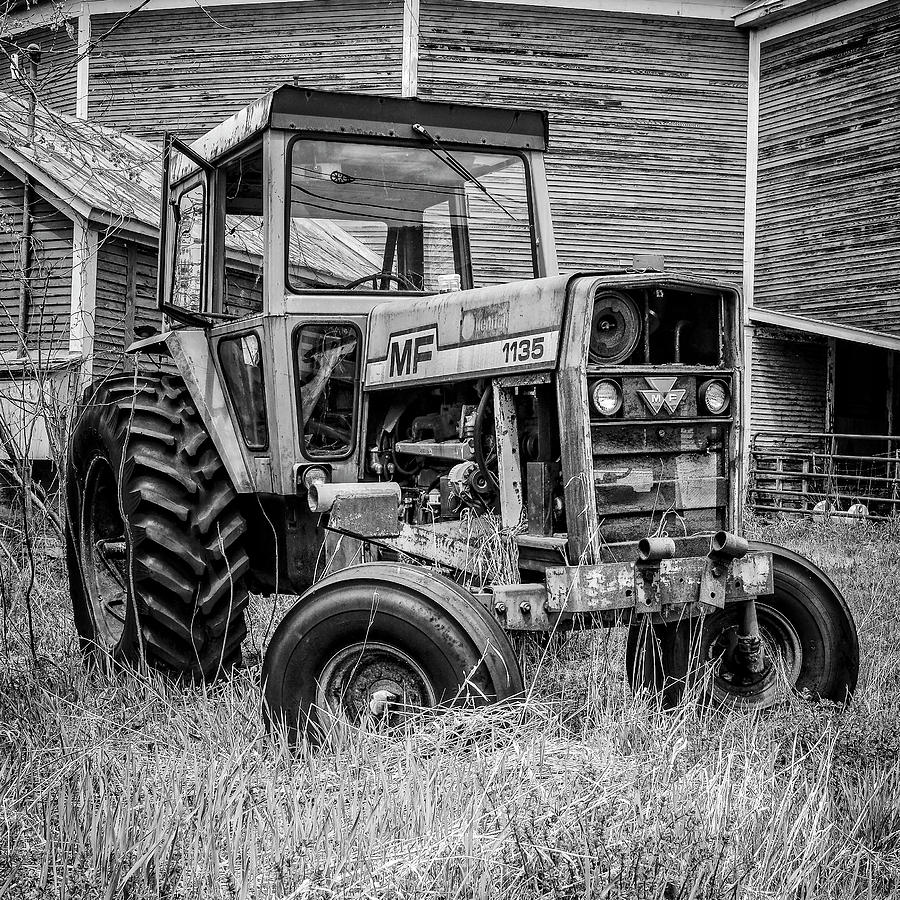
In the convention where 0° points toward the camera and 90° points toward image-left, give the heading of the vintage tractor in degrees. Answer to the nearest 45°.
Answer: approximately 315°

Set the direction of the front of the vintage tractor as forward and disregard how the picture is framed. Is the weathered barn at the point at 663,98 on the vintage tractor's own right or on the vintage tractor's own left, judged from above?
on the vintage tractor's own left
